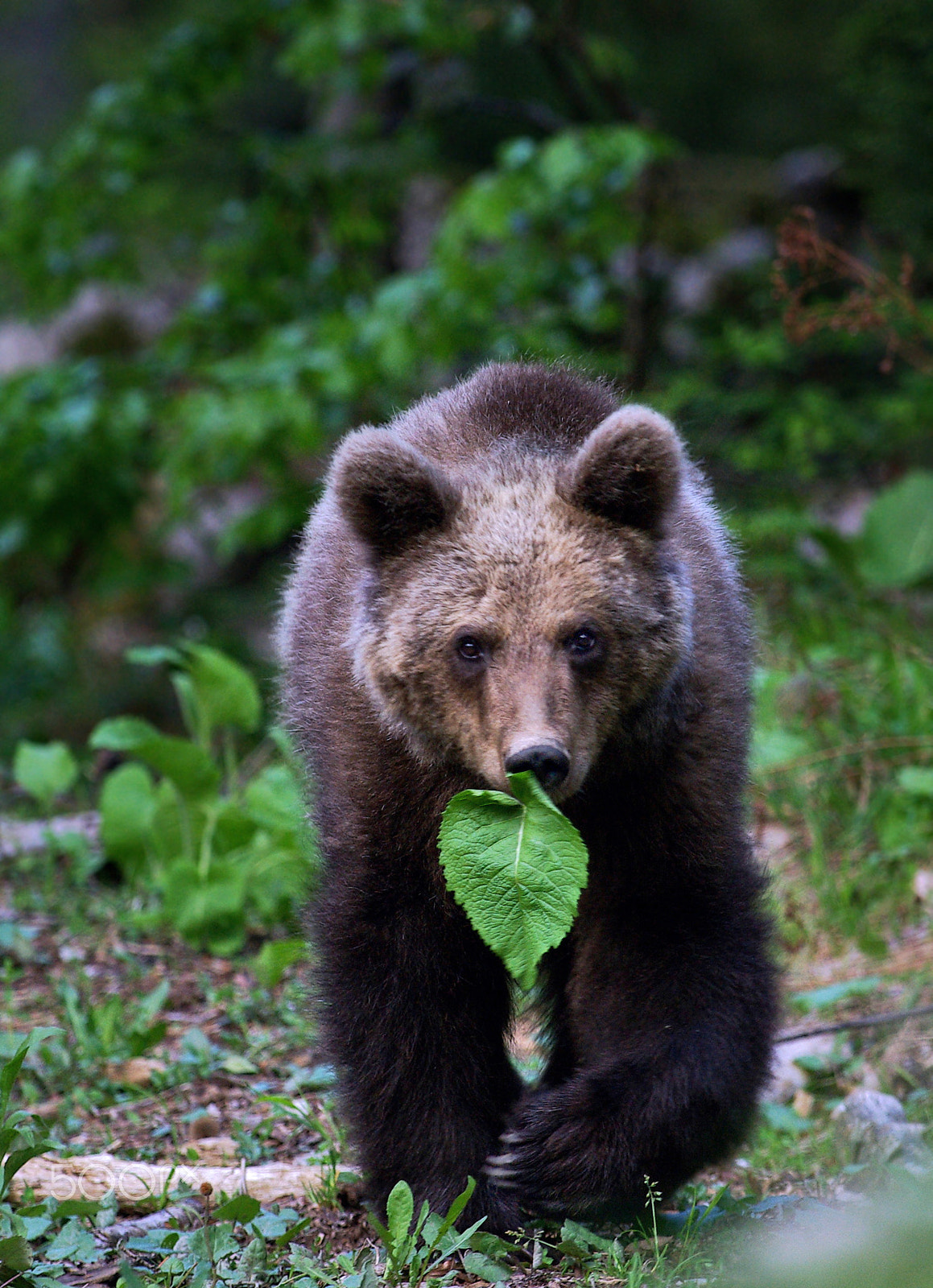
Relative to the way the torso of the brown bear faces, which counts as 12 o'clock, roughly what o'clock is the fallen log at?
The fallen log is roughly at 3 o'clock from the brown bear.

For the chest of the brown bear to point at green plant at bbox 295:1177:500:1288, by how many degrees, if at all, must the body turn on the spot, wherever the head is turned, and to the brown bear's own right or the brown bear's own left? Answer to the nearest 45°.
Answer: approximately 45° to the brown bear's own right

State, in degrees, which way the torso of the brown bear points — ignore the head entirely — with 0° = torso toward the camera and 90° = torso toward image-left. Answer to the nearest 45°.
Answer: approximately 0°

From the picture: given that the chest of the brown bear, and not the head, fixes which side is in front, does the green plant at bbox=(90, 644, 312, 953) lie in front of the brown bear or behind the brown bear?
behind

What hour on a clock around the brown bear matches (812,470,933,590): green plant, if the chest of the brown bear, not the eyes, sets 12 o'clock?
The green plant is roughly at 7 o'clock from the brown bear.

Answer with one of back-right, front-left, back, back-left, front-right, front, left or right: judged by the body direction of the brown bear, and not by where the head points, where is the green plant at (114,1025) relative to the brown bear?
back-right

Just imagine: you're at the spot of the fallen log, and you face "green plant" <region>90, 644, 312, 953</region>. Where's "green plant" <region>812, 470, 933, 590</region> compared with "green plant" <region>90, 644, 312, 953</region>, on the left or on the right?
right
